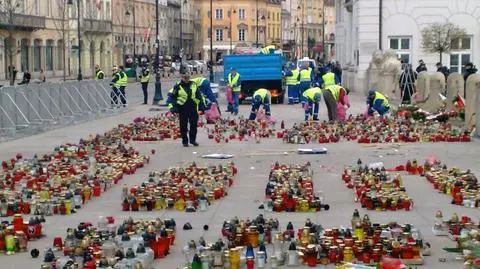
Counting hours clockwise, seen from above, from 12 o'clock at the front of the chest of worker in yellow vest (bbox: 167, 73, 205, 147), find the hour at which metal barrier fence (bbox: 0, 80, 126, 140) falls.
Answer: The metal barrier fence is roughly at 5 o'clock from the worker in yellow vest.

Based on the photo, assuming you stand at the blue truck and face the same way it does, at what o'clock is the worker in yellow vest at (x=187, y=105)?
The worker in yellow vest is roughly at 6 o'clock from the blue truck.

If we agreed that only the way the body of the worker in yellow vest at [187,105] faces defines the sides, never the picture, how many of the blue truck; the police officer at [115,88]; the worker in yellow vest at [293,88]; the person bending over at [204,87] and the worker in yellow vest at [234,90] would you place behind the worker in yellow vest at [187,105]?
5

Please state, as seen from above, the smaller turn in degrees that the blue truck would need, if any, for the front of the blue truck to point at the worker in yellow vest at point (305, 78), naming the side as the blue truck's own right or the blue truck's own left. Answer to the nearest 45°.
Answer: approximately 135° to the blue truck's own right

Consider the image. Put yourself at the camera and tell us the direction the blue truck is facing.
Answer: facing away from the viewer

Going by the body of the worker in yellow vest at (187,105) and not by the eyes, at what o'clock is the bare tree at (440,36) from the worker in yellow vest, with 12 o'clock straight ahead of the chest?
The bare tree is roughly at 7 o'clock from the worker in yellow vest.

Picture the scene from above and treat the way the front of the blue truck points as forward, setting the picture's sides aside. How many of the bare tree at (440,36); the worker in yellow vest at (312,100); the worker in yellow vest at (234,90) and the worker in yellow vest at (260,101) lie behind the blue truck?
3

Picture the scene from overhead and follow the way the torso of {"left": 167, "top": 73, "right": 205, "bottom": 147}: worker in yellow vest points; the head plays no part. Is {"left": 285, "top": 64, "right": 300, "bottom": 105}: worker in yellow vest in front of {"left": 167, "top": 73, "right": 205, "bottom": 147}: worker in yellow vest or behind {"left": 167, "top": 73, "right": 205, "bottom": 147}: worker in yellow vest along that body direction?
behind

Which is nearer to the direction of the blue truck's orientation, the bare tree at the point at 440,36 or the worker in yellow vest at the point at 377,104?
the bare tree

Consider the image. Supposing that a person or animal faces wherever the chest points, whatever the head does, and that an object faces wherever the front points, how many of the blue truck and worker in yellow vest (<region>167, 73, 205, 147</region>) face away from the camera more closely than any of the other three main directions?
1

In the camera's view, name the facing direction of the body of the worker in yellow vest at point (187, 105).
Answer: toward the camera

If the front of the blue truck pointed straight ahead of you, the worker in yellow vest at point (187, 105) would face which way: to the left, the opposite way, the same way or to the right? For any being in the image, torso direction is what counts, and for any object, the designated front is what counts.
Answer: the opposite way

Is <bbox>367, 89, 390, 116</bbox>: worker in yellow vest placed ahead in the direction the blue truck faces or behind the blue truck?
behind

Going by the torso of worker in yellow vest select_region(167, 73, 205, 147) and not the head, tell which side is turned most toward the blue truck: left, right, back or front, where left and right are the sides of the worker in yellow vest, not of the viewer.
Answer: back
